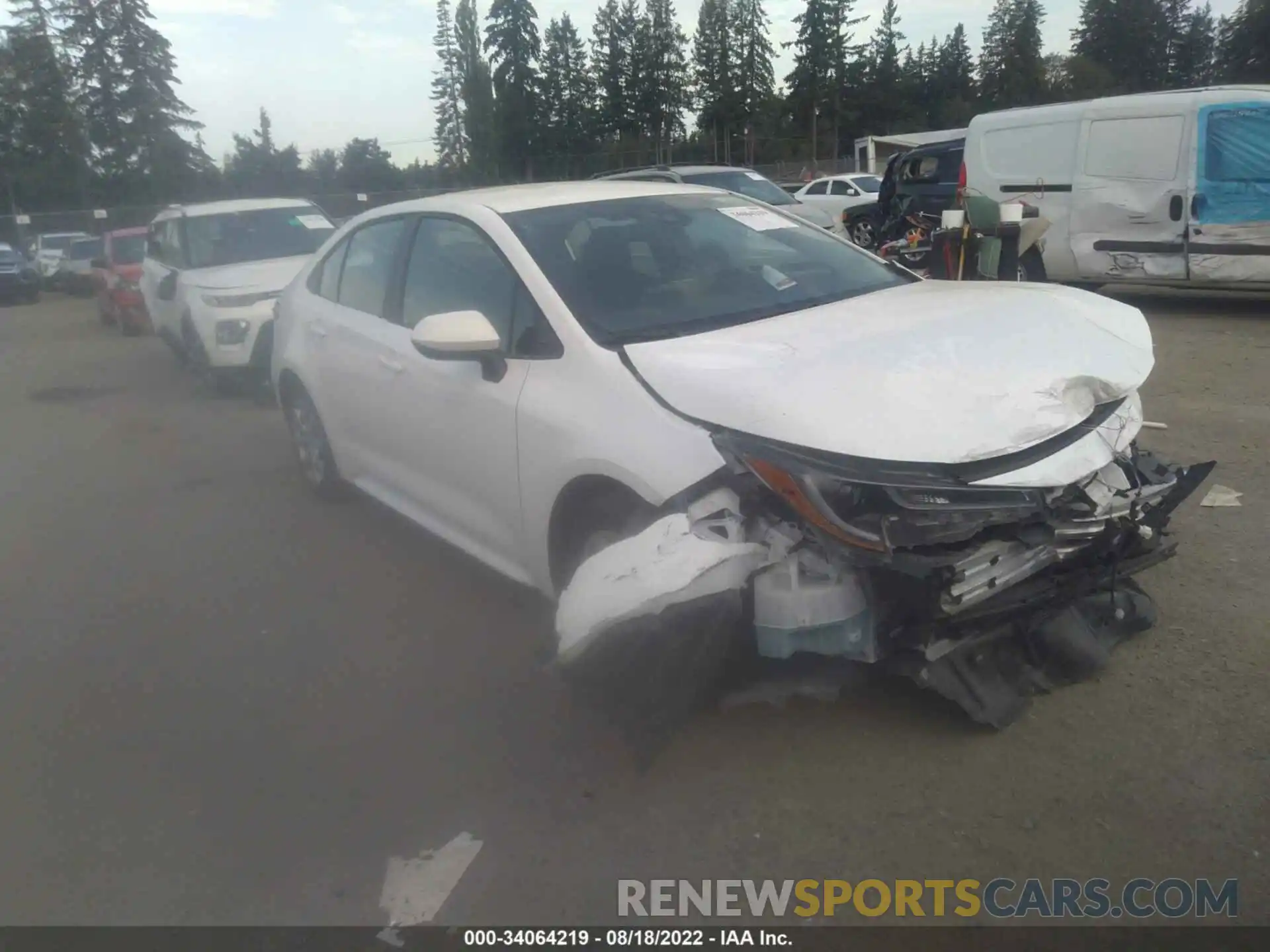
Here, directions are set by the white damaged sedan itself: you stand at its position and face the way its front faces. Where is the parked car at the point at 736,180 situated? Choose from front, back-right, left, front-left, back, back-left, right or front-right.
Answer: back-left

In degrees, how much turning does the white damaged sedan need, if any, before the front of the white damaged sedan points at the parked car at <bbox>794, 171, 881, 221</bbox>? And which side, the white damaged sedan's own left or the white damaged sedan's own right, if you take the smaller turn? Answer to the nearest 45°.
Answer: approximately 135° to the white damaged sedan's own left

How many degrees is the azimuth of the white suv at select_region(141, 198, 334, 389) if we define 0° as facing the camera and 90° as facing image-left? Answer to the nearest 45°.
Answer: approximately 315°

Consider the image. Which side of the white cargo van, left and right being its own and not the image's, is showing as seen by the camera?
right

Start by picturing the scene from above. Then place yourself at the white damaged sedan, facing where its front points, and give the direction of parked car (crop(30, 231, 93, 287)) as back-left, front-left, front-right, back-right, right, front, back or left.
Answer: back

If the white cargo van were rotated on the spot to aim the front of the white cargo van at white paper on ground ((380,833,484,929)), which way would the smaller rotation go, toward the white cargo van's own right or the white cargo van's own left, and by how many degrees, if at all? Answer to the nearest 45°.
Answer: approximately 90° to the white cargo van's own right
